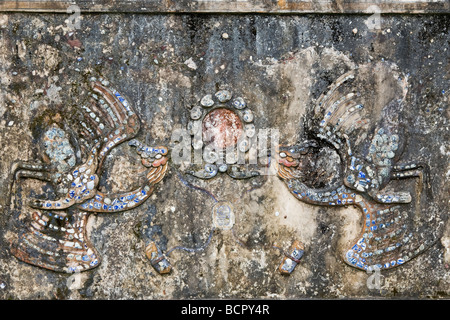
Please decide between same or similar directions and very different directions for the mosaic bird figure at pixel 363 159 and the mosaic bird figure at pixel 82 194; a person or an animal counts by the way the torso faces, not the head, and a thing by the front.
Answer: very different directions

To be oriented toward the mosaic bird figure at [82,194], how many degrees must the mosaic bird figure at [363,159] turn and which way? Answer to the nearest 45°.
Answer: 0° — it already faces it

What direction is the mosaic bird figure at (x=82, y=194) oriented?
to the viewer's right

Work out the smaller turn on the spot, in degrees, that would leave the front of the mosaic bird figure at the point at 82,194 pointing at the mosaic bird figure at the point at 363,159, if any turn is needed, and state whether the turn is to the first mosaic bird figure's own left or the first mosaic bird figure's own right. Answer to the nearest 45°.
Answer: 0° — it already faces it

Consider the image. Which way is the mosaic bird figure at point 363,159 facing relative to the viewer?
to the viewer's left

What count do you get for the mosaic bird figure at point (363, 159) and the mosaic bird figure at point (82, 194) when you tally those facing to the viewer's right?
1
